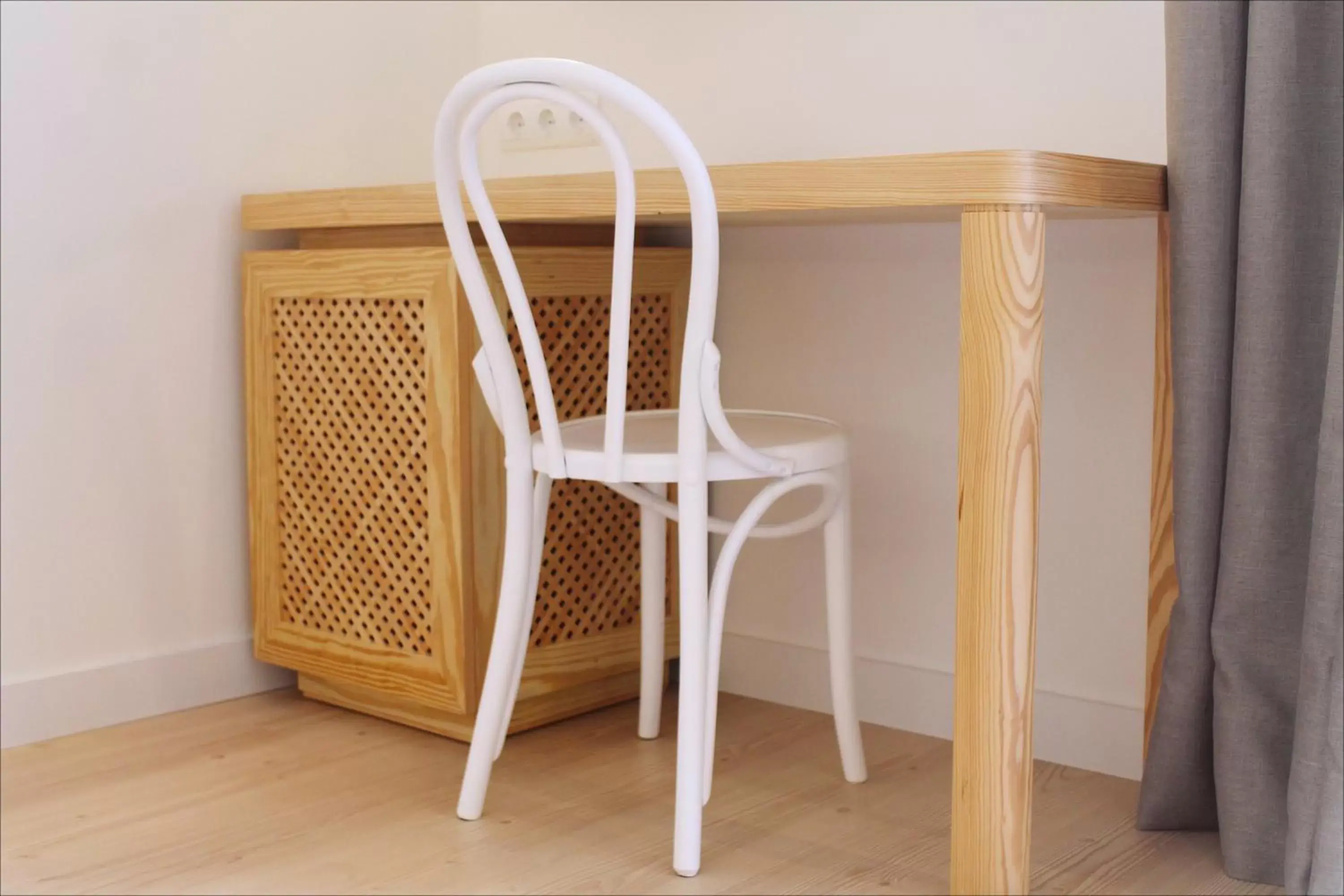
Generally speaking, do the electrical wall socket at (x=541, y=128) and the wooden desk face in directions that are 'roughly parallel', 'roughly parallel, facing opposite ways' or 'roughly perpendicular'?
roughly parallel

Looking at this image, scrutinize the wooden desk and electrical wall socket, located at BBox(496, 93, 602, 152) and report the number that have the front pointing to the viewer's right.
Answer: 0

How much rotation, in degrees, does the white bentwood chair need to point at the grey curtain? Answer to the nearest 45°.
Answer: approximately 45° to its right

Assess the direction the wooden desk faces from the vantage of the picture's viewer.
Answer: facing the viewer and to the left of the viewer

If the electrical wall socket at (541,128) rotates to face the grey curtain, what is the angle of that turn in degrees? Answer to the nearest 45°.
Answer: approximately 90° to its left

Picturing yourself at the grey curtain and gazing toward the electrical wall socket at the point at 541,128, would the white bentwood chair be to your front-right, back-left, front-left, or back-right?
front-left

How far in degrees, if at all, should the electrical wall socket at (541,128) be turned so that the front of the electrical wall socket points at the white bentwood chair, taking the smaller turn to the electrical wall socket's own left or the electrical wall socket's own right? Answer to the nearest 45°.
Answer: approximately 45° to the electrical wall socket's own left

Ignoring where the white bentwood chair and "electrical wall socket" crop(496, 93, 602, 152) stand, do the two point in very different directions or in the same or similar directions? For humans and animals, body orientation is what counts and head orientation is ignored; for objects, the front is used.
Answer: very different directions

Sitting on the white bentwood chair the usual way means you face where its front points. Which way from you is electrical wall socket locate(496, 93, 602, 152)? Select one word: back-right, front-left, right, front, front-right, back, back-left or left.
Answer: front-left

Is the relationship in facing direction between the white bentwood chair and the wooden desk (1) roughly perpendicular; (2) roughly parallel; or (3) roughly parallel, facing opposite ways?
roughly parallel, facing opposite ways

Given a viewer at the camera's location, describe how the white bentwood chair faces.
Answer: facing away from the viewer and to the right of the viewer
